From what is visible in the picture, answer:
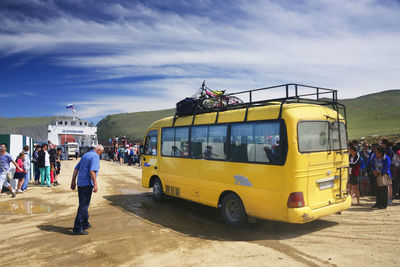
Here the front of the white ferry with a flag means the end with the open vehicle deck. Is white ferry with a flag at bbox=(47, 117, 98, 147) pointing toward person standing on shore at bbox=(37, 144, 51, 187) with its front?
yes

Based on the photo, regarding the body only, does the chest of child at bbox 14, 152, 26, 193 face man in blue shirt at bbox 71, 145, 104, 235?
no

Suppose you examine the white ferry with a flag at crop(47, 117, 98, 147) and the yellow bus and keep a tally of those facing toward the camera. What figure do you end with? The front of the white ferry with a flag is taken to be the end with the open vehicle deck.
1

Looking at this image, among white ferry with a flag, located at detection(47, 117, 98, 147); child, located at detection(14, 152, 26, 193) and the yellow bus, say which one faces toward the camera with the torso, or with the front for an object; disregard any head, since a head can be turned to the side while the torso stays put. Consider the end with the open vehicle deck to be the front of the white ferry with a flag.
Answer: the white ferry with a flag

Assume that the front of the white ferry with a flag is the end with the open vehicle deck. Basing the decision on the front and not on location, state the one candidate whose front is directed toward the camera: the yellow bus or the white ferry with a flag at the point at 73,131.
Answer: the white ferry with a flag

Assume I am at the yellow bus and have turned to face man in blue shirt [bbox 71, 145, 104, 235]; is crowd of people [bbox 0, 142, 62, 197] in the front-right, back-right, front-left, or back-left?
front-right

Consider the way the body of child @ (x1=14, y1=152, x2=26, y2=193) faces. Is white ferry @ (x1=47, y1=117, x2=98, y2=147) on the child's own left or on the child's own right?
on the child's own left

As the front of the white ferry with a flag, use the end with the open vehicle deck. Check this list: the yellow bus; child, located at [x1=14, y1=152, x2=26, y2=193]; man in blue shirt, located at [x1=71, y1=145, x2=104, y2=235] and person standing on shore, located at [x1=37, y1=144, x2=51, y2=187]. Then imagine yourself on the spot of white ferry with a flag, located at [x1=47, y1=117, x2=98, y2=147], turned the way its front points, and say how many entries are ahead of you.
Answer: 4

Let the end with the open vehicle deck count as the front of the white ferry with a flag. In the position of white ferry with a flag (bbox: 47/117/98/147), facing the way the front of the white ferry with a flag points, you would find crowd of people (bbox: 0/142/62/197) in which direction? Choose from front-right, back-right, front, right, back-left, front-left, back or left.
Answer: front

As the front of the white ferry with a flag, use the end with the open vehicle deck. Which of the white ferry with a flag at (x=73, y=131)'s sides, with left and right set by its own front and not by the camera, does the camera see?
front

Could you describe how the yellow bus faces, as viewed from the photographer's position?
facing away from the viewer and to the left of the viewer

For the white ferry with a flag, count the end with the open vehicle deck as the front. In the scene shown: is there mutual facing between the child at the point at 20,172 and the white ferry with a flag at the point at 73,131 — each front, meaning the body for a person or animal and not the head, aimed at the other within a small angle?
no

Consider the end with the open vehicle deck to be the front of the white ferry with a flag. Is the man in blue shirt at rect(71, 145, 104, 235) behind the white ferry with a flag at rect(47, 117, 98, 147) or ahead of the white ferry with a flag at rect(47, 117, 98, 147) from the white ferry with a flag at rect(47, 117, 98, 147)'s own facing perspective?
ahead
